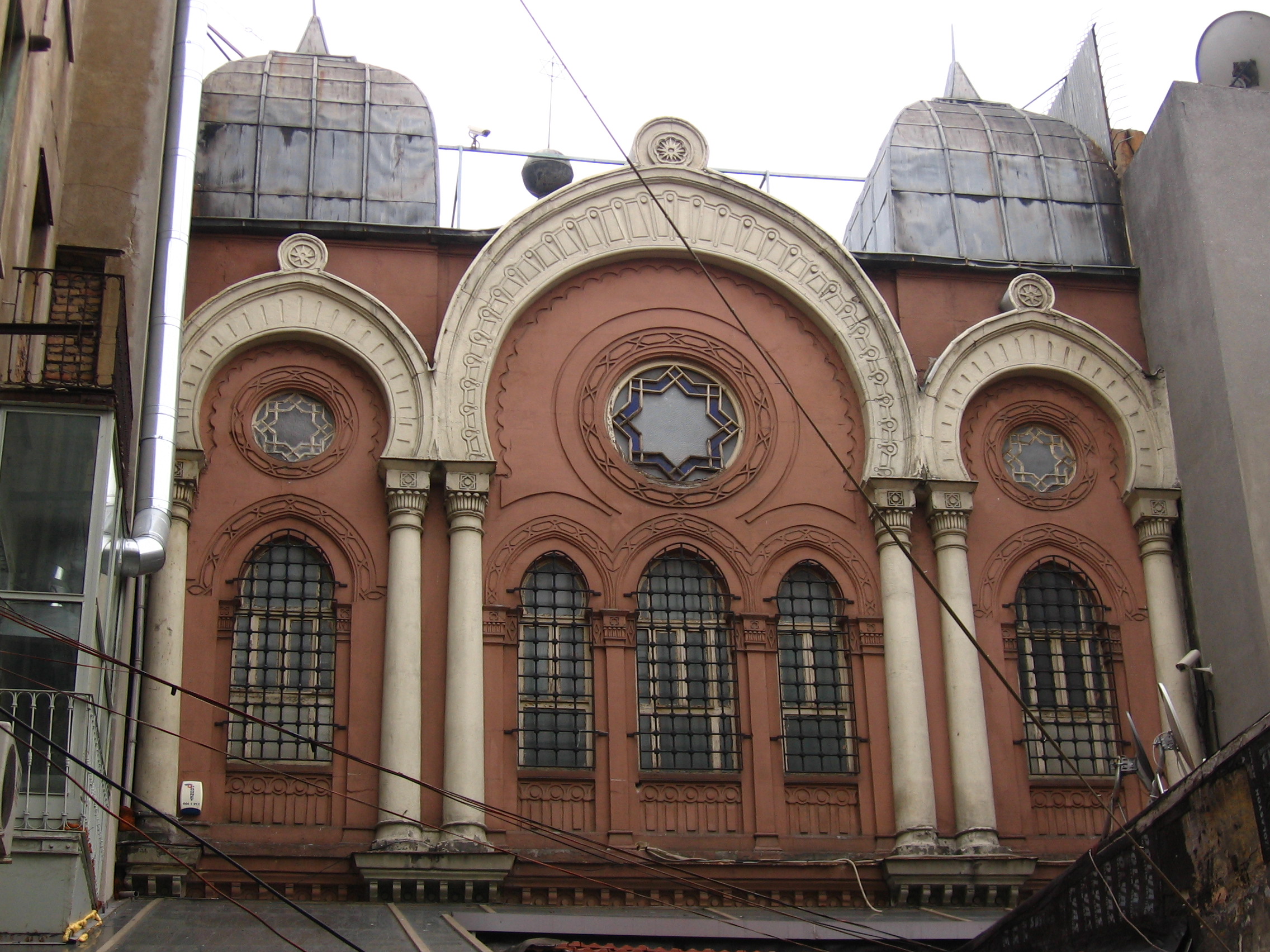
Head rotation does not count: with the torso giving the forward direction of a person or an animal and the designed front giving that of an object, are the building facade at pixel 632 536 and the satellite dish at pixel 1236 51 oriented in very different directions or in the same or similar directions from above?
very different directions

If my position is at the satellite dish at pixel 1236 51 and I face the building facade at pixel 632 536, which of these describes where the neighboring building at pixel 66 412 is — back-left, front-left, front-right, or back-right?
front-left

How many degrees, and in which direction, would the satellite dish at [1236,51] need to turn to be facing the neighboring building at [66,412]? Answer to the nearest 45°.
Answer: approximately 135° to its left

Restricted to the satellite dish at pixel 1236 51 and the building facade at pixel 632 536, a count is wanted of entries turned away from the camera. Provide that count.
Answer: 1

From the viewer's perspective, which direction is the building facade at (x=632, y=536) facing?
toward the camera

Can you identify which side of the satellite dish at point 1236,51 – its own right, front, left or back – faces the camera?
back

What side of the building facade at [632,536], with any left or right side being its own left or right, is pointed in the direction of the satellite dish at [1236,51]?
left

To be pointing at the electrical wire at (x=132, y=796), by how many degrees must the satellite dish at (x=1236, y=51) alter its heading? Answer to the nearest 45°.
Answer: approximately 135° to its left
